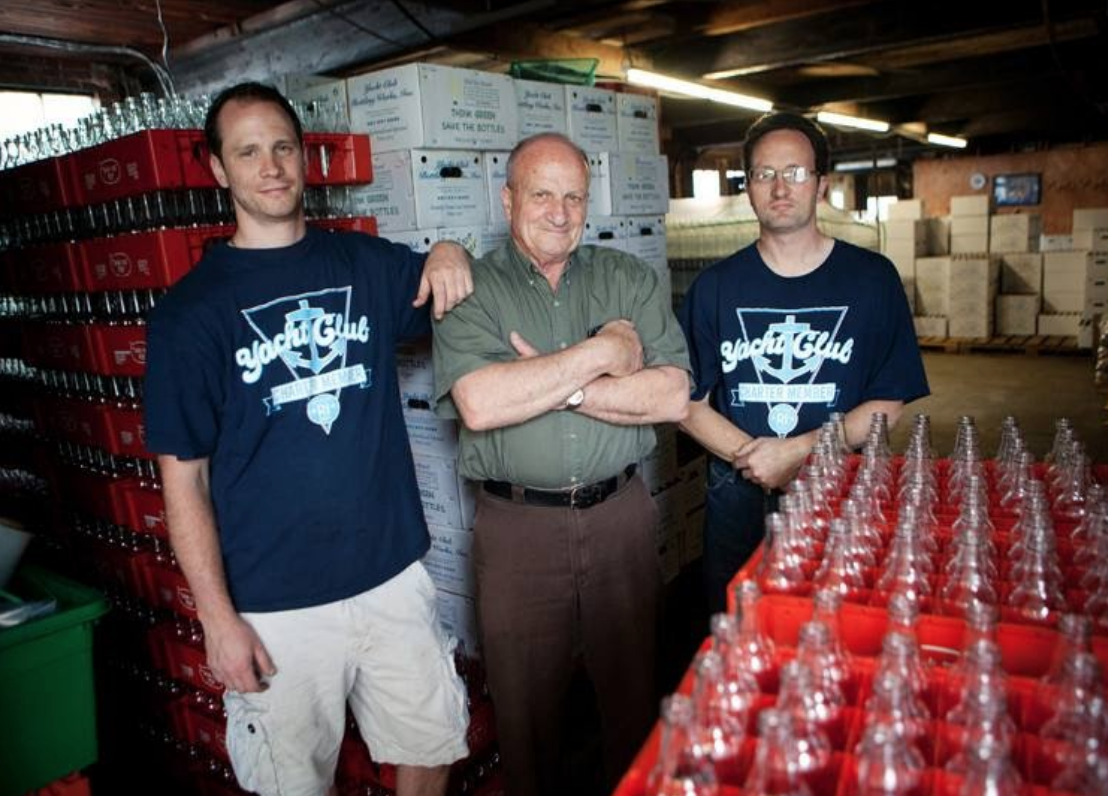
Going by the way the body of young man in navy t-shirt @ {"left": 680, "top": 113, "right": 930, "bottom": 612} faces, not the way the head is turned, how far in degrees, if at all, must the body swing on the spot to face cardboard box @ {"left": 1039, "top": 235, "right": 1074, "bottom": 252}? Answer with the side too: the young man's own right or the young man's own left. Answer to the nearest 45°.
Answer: approximately 180°

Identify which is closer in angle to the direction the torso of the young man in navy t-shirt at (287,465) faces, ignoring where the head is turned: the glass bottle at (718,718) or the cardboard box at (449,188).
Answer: the glass bottle

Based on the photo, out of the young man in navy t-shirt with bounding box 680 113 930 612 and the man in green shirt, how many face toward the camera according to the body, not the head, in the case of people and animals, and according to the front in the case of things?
2

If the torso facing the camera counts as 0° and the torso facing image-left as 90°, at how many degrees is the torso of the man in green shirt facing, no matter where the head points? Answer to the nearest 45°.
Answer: approximately 0°

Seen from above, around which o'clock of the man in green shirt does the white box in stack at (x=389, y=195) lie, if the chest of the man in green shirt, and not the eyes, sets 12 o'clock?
The white box in stack is roughly at 5 o'clock from the man in green shirt.

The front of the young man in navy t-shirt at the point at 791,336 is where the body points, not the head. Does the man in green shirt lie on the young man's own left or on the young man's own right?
on the young man's own right

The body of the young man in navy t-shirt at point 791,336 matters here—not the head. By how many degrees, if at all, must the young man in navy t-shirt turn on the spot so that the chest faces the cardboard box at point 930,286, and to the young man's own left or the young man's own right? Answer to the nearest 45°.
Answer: approximately 180°

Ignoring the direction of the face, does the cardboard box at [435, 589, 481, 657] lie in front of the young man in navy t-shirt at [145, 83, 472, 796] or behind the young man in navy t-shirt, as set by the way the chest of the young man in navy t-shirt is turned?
behind

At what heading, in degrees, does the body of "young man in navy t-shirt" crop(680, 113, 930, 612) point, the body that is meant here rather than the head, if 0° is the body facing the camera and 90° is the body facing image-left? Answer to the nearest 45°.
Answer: approximately 0°

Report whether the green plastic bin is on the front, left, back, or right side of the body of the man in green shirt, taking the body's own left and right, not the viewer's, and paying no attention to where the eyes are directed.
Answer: right

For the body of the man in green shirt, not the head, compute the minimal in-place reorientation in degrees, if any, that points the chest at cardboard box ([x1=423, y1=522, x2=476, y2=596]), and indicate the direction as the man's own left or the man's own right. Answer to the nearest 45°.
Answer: approximately 135° to the man's own right

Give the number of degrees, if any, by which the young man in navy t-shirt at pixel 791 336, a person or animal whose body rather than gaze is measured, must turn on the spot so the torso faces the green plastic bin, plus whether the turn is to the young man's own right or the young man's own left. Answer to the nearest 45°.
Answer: approximately 45° to the young man's own right
